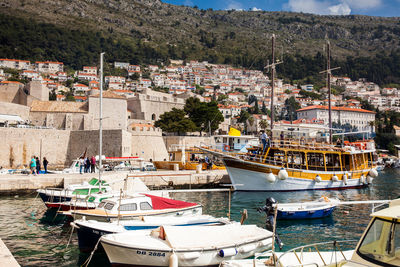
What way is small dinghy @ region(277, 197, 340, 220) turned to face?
to the viewer's right

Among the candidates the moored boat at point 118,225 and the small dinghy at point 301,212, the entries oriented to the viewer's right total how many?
1

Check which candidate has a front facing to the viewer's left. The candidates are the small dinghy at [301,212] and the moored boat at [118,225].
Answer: the moored boat

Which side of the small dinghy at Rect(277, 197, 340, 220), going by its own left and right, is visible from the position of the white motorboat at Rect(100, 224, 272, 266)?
right

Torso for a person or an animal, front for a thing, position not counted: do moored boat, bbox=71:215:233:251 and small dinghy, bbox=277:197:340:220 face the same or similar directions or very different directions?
very different directions

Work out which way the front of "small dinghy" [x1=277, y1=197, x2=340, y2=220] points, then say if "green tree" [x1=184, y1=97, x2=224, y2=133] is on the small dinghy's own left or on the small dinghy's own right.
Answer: on the small dinghy's own left

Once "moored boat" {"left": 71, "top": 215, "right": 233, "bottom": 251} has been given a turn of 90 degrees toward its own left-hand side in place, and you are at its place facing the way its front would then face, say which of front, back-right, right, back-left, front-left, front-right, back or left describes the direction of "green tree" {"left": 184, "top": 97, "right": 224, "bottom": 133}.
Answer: back

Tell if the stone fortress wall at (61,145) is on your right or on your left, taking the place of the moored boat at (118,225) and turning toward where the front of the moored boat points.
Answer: on your right

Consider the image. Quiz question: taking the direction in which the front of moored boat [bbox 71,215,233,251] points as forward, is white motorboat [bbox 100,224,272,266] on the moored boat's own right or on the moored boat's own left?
on the moored boat's own left

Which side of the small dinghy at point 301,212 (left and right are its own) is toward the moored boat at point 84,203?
back

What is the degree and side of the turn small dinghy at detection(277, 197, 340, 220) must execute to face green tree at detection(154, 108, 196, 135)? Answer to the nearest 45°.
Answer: approximately 135° to its left

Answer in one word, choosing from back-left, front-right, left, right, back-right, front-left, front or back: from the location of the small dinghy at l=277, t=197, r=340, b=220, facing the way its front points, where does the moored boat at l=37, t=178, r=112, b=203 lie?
back
